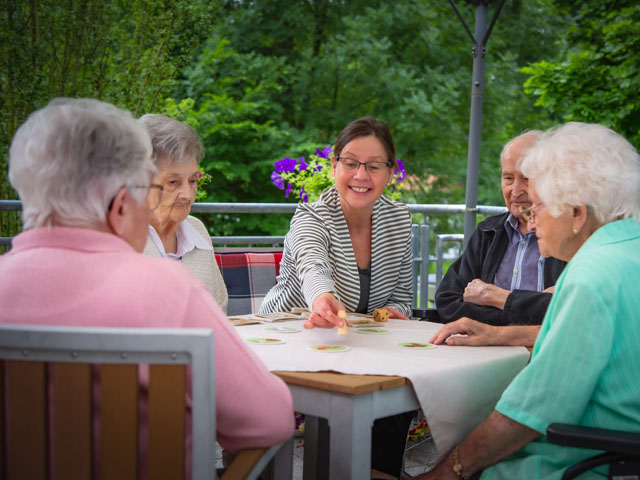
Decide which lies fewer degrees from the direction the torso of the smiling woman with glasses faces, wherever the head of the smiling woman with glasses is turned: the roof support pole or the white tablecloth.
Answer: the white tablecloth

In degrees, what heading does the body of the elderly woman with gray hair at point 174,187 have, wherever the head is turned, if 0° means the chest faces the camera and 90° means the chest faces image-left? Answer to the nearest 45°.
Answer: approximately 315°

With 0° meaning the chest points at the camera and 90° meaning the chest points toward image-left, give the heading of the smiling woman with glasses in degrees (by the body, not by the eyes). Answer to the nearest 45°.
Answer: approximately 0°

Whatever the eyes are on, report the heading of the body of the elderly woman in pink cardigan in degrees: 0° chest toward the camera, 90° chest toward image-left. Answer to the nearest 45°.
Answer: approximately 225°

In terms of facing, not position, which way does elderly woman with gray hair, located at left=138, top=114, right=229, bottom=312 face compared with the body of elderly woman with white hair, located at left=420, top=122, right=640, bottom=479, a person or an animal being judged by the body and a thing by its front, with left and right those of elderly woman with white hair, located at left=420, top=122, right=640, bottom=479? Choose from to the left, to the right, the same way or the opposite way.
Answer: the opposite way

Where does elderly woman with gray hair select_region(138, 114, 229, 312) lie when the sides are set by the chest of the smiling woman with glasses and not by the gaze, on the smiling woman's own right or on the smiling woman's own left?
on the smiling woman's own right

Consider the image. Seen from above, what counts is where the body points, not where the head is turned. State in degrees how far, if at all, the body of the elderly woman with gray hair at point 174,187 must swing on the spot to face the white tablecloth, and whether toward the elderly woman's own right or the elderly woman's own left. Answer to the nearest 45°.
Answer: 0° — they already face it

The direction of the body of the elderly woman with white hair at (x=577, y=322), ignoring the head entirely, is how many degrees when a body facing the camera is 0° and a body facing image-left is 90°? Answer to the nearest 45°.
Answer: approximately 90°

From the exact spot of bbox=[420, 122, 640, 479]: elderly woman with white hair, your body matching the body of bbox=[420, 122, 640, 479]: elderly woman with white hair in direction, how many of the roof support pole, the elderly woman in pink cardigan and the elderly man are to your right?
2

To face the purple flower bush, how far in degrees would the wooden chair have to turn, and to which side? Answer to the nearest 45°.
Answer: approximately 45° to its left
